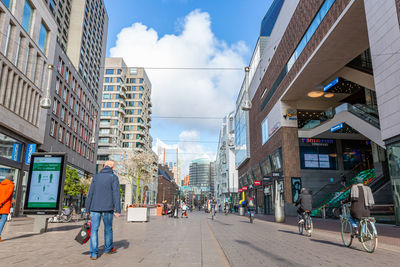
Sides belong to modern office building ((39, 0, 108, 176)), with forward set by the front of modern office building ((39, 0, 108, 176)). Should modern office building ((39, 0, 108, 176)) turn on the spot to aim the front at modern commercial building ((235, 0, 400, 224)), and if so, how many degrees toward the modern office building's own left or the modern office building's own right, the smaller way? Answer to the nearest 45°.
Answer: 0° — it already faces it

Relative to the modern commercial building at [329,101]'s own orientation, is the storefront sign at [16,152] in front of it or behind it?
in front

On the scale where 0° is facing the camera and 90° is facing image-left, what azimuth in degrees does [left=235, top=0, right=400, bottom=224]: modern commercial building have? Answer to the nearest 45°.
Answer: approximately 45°

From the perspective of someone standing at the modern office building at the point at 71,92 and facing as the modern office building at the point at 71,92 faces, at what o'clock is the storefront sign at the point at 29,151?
The storefront sign is roughly at 2 o'clock from the modern office building.

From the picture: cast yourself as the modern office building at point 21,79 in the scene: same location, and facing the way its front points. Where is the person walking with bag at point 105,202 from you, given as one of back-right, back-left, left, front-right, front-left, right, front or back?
front-right

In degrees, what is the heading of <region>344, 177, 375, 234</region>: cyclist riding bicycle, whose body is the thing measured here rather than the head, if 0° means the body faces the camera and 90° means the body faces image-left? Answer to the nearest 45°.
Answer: approximately 135°

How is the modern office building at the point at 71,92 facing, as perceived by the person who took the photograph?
facing the viewer and to the right of the viewer

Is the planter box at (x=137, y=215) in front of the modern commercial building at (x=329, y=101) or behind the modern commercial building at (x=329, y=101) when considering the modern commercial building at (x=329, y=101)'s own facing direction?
in front
